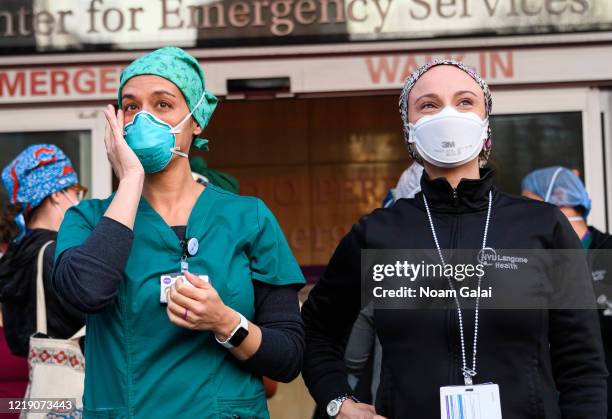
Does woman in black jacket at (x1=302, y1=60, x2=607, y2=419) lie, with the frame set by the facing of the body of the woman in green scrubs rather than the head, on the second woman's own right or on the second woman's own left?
on the second woman's own left

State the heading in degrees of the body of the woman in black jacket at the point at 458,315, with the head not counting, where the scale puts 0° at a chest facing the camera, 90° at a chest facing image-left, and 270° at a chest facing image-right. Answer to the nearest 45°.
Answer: approximately 0°

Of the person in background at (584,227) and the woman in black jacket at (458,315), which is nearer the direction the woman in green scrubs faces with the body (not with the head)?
the woman in black jacket

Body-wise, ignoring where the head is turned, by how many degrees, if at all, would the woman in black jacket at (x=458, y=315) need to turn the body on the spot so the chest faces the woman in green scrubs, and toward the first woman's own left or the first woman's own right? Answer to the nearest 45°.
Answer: approximately 90° to the first woman's own right

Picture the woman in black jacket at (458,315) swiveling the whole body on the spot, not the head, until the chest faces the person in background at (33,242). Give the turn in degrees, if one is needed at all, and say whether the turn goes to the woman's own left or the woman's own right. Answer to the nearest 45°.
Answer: approximately 135° to the woman's own right
